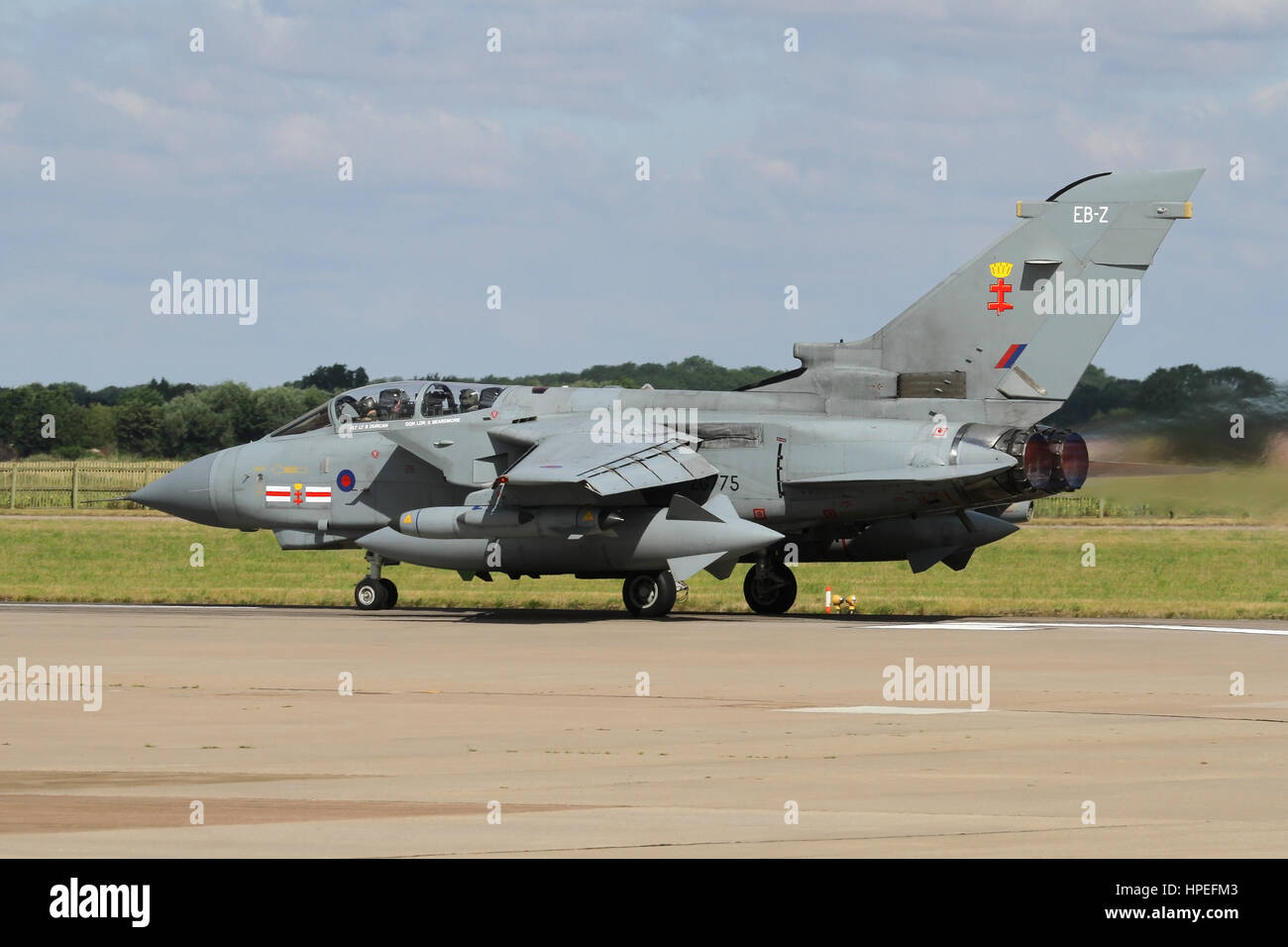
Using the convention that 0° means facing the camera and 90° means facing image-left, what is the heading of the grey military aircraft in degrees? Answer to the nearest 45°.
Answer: approximately 135°
